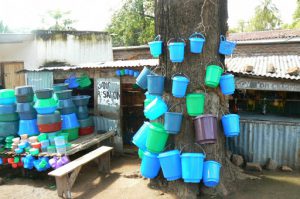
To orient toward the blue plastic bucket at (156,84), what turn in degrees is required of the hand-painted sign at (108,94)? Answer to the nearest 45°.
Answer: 0° — it already faces it

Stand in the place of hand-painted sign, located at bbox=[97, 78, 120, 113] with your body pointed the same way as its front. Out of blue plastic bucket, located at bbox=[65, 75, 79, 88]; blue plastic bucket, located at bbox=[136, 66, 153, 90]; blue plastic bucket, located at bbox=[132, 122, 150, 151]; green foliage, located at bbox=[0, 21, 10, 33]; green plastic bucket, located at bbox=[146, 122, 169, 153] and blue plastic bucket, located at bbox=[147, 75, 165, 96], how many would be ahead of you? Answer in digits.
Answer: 4

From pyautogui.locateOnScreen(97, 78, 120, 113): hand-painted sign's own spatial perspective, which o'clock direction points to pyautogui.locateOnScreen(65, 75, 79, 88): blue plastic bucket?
The blue plastic bucket is roughly at 4 o'clock from the hand-painted sign.

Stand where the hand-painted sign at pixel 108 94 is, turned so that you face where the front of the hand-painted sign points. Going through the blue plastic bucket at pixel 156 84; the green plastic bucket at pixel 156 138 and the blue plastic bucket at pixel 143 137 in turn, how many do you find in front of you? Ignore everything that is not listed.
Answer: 3

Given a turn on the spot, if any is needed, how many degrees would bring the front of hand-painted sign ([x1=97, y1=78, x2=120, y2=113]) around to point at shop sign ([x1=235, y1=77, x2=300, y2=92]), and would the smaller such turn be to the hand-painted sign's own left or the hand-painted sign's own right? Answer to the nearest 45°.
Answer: approximately 45° to the hand-painted sign's own left

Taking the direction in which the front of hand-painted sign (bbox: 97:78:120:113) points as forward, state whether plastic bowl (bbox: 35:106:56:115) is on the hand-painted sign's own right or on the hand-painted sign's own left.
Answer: on the hand-painted sign's own right

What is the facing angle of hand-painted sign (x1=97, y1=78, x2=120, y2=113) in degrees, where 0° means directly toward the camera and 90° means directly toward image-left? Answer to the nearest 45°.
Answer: approximately 0°

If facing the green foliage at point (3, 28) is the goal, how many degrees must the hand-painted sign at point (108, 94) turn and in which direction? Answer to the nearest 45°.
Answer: approximately 135° to its right

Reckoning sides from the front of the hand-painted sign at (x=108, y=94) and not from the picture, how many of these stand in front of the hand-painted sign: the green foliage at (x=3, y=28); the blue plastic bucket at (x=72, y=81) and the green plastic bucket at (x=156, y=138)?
1

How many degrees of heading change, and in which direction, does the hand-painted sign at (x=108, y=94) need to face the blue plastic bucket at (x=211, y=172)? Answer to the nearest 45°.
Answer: approximately 45° to its left

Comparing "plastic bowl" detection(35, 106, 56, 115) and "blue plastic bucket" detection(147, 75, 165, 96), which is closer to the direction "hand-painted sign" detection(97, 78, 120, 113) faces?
the blue plastic bucket

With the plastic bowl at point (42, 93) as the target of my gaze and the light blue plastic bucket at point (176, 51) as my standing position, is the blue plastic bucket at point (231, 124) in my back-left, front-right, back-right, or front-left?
back-right

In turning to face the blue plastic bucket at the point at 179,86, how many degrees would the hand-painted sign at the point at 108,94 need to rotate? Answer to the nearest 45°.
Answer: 0° — it already faces it
